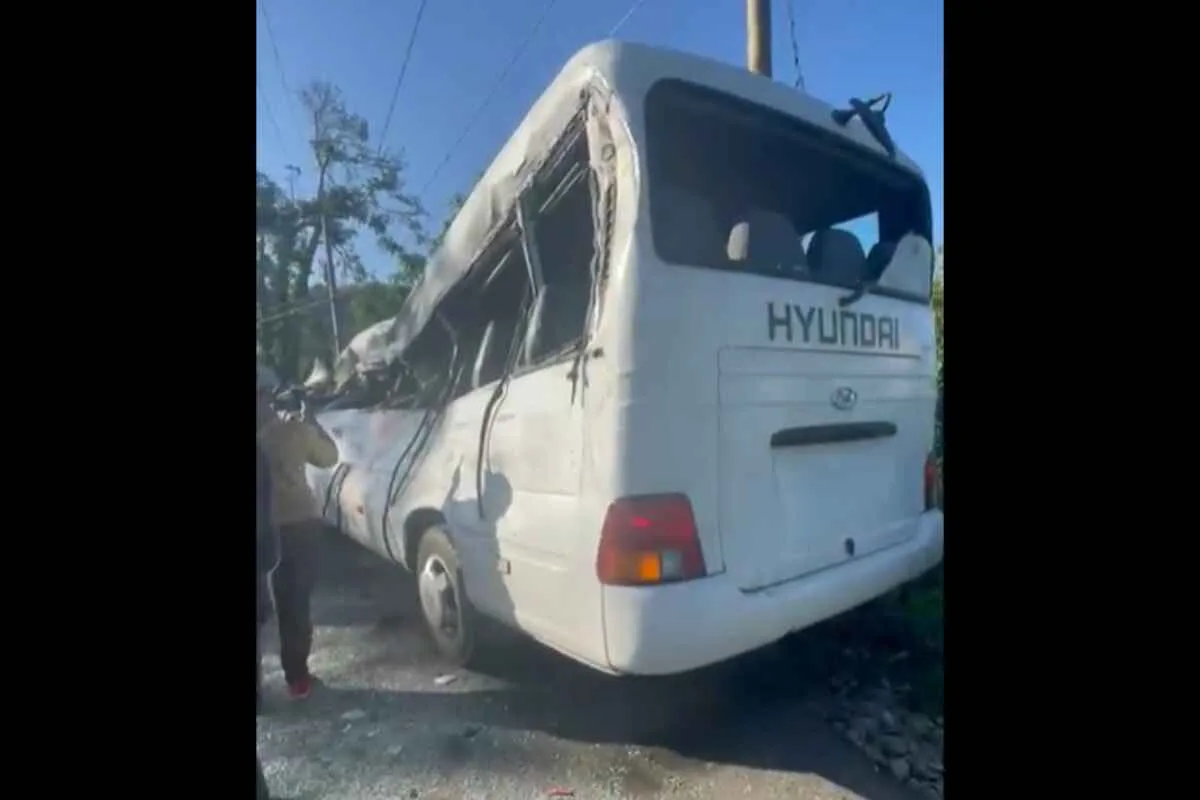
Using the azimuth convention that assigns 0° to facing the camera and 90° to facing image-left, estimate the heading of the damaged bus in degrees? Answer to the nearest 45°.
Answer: approximately 135°
